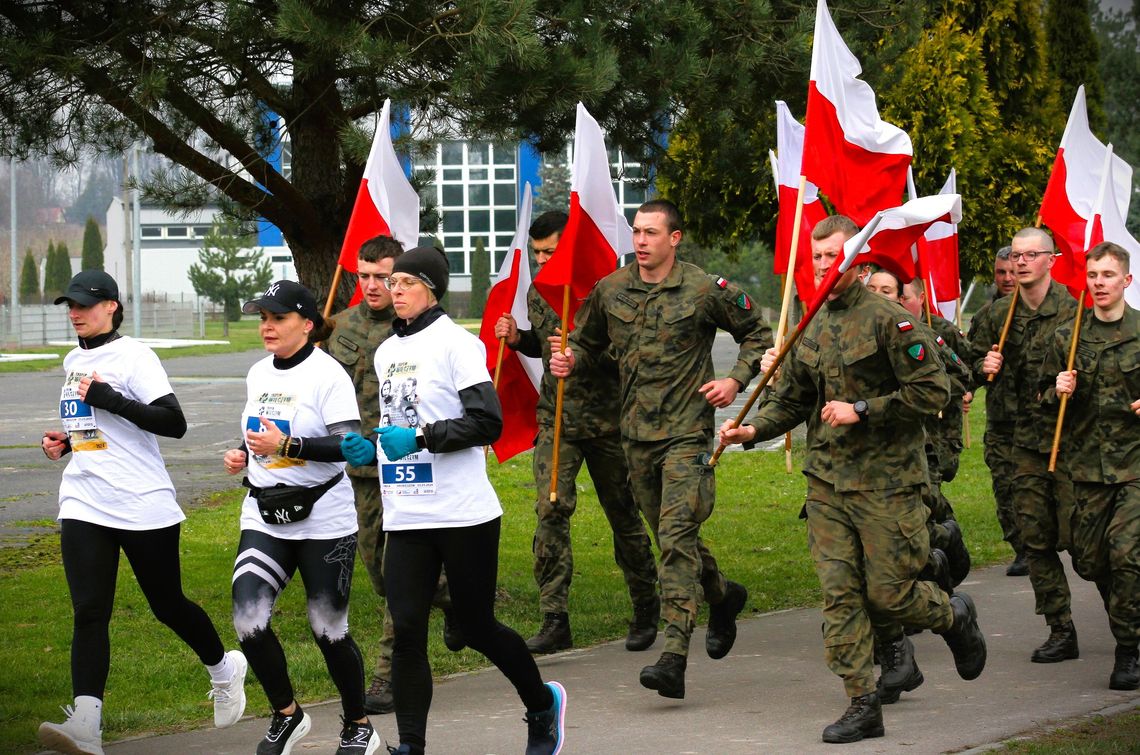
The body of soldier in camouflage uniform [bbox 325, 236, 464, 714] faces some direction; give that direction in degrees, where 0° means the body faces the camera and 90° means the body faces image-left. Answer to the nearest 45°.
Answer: approximately 45°

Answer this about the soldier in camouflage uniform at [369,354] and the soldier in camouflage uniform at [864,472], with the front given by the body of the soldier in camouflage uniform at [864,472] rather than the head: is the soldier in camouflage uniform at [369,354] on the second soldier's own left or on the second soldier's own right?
on the second soldier's own right

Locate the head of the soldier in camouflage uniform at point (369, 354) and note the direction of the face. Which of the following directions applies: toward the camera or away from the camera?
toward the camera

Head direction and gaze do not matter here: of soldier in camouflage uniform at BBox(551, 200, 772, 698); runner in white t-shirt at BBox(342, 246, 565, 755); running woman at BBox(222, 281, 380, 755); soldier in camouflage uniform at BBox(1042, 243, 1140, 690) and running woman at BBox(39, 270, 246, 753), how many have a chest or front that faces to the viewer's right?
0

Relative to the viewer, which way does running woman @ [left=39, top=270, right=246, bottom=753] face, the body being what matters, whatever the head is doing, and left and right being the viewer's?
facing the viewer and to the left of the viewer

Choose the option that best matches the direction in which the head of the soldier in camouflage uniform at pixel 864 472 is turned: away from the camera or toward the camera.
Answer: toward the camera

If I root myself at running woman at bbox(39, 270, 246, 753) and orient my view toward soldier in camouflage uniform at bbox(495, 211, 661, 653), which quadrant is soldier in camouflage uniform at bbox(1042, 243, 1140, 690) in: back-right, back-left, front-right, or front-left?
front-right

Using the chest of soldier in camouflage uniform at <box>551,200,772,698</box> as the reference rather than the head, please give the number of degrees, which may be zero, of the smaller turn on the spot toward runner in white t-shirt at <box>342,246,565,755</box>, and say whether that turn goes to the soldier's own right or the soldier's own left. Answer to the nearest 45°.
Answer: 0° — they already face them

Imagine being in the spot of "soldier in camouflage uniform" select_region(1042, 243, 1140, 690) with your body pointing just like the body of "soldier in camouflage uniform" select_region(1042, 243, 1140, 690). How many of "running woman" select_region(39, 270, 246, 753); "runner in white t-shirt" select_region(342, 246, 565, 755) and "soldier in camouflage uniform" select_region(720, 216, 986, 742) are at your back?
0

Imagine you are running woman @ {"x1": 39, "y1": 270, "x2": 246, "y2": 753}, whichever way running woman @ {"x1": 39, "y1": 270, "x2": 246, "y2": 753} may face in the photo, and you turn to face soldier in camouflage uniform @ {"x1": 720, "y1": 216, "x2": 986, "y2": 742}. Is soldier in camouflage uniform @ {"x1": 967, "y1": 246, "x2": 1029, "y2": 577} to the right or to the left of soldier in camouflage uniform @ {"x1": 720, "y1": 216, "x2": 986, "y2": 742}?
left

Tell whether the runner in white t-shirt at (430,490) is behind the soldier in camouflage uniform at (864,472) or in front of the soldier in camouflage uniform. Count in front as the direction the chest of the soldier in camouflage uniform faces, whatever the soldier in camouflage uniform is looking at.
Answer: in front

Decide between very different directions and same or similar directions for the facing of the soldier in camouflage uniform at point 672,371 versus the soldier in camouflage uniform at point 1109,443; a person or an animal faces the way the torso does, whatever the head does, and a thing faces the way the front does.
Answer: same or similar directions

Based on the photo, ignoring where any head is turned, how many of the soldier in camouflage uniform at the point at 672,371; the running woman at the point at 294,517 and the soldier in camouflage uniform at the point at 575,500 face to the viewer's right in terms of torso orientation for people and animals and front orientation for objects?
0

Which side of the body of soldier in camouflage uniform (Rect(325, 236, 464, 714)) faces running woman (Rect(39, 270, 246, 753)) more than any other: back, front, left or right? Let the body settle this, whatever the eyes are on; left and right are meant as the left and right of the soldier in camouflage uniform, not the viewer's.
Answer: front

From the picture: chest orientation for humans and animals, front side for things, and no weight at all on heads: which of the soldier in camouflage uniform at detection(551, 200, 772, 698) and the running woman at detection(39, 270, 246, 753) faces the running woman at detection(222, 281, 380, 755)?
the soldier in camouflage uniform

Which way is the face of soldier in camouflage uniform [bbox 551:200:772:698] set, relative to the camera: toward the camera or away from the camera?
toward the camera

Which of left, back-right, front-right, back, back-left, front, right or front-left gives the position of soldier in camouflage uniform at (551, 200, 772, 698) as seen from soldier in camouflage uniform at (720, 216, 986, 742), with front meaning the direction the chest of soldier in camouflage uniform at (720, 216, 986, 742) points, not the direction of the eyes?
right

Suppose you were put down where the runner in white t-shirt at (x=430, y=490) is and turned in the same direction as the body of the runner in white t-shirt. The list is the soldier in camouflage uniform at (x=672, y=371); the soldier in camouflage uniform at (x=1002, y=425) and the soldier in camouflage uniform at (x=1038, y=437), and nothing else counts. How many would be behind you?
3

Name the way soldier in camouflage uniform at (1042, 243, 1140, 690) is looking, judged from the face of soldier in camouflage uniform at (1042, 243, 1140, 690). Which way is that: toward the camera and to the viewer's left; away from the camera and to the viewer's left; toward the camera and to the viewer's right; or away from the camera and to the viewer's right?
toward the camera and to the viewer's left

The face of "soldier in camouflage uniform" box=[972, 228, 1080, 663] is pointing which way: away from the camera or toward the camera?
toward the camera

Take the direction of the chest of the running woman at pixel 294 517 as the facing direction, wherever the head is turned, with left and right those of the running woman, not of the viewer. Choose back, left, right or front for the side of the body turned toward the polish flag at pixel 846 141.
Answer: back

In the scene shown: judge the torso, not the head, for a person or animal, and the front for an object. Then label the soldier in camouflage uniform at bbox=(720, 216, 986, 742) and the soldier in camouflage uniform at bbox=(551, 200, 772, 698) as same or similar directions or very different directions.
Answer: same or similar directions

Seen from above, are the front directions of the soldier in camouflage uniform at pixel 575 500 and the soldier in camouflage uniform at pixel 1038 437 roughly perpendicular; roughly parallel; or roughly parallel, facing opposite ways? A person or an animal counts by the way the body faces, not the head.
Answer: roughly parallel

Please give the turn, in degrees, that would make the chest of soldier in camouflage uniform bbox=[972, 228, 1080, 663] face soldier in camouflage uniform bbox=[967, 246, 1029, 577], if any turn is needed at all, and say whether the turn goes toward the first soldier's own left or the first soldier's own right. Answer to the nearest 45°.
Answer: approximately 135° to the first soldier's own right
